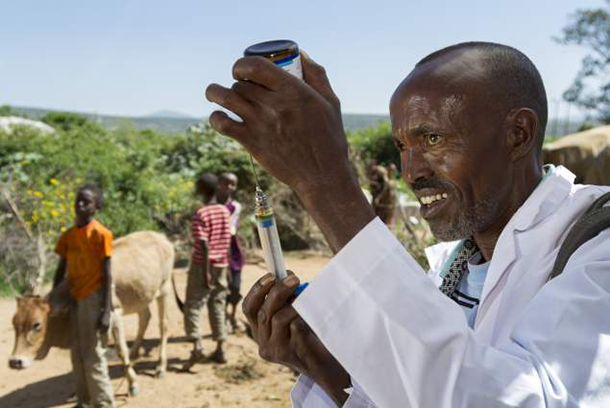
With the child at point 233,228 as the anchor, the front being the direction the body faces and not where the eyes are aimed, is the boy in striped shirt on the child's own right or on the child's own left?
on the child's own right

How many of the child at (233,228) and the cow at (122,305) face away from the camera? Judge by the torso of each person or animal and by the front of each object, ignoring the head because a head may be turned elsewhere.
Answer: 0

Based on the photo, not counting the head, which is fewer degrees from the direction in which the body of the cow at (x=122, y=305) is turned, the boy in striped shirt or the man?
the man

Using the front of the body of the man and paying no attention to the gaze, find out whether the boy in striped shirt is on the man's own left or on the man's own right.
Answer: on the man's own right

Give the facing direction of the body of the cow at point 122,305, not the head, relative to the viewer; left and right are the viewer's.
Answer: facing the viewer and to the left of the viewer

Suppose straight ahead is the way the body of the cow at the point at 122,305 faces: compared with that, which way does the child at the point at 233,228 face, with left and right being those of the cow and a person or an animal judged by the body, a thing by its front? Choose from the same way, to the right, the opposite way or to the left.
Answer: to the left

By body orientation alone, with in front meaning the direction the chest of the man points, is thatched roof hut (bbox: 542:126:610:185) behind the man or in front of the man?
behind

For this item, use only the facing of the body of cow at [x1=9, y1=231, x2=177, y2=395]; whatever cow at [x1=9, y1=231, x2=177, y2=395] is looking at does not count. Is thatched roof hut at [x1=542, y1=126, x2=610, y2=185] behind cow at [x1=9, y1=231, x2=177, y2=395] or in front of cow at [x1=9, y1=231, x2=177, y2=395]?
behind

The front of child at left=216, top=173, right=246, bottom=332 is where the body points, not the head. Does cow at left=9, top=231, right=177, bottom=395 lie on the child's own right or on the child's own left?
on the child's own right

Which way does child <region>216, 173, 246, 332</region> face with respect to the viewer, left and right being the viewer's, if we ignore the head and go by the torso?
facing the viewer and to the right of the viewer

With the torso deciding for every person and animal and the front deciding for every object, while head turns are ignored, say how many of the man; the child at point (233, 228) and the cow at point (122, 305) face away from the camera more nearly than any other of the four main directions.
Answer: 0

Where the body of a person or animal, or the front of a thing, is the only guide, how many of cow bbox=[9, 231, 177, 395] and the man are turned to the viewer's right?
0

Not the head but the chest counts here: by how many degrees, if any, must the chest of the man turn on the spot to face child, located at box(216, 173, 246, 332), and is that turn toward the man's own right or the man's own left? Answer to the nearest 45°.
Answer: approximately 135° to the man's own right
